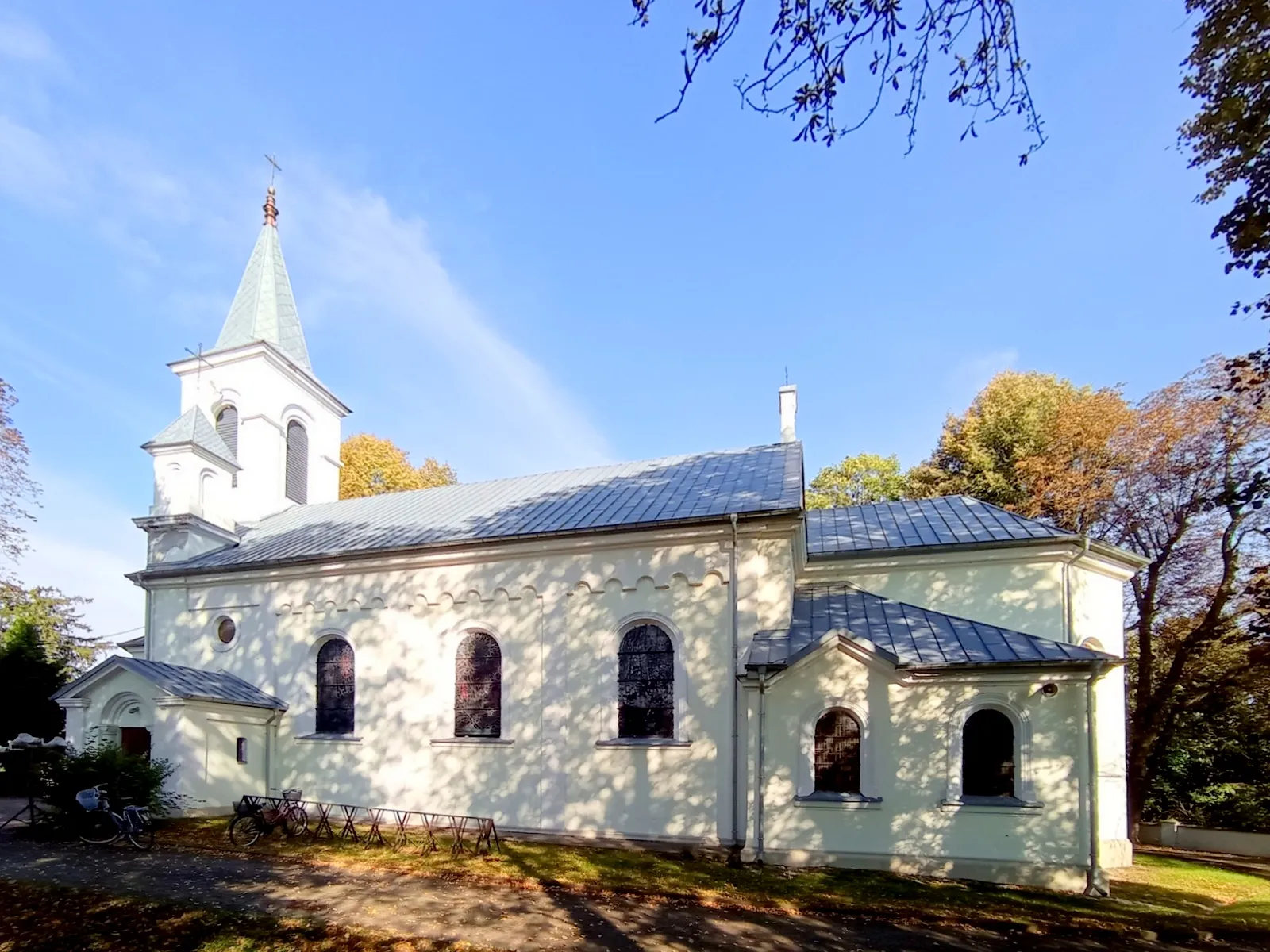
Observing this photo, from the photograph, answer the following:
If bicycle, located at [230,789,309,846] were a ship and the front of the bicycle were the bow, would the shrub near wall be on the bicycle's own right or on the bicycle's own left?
on the bicycle's own left

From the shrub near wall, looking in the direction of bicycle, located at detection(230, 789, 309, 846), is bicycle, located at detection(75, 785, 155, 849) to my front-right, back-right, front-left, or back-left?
front-right

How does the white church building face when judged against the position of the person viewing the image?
facing to the left of the viewer

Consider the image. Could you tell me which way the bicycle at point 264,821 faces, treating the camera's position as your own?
facing away from the viewer and to the right of the viewer
